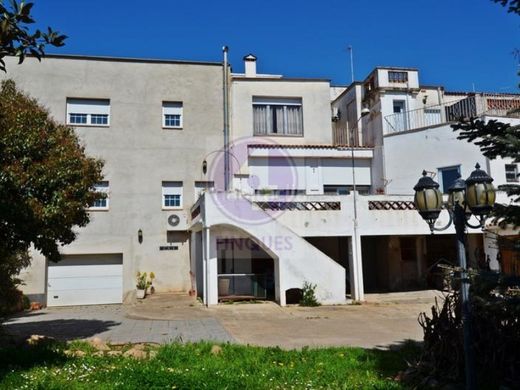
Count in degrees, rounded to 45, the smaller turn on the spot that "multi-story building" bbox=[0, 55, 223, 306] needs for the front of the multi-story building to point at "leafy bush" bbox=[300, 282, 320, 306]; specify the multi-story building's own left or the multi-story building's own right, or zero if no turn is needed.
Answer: approximately 45° to the multi-story building's own left

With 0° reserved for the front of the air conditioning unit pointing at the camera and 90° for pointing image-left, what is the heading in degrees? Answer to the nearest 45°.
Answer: approximately 0°

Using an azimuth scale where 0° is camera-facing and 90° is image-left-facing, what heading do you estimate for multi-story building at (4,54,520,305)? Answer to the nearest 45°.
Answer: approximately 0°
